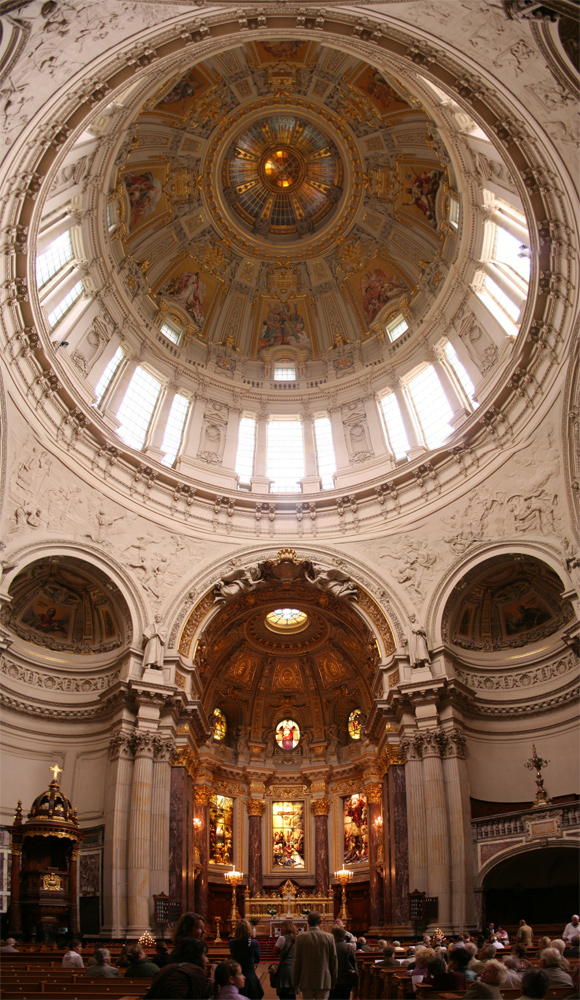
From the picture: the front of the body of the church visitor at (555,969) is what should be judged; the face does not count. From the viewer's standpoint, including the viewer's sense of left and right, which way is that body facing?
facing away from the viewer and to the left of the viewer

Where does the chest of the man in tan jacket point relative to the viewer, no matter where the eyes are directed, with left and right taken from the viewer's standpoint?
facing away from the viewer

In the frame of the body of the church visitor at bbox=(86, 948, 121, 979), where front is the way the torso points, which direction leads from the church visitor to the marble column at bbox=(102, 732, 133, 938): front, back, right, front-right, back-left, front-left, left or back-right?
front

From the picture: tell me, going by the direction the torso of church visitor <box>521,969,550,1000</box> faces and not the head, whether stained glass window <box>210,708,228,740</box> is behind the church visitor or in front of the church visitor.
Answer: in front

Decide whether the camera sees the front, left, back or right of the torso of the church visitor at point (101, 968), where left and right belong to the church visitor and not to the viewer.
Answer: back

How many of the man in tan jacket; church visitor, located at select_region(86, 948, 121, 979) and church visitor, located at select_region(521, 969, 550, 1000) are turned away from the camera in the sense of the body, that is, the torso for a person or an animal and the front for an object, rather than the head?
3

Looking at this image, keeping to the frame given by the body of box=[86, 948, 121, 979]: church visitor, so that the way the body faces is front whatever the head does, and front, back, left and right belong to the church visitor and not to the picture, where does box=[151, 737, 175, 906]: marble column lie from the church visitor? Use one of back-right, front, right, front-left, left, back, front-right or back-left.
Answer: front

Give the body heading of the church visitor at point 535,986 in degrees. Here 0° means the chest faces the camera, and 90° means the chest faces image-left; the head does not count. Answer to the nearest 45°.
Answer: approximately 180°

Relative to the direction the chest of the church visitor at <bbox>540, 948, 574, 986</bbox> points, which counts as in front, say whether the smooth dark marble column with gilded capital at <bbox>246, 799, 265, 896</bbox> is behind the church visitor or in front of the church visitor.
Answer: in front
